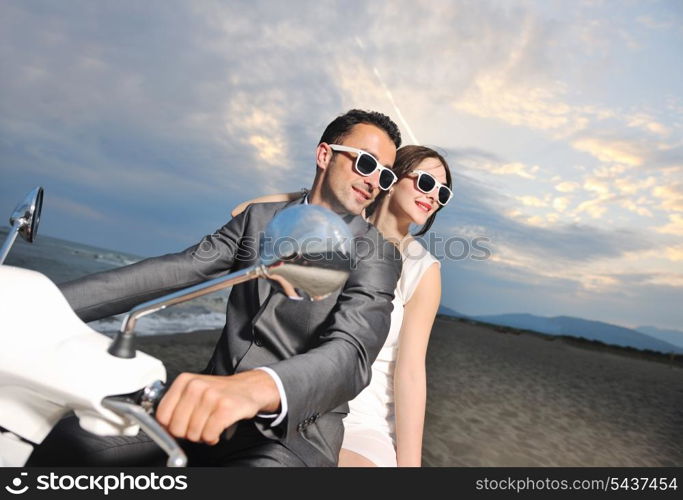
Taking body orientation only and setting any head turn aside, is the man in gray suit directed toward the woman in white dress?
no

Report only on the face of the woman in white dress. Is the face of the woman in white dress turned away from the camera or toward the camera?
toward the camera

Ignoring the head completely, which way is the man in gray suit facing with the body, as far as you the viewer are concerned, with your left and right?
facing the viewer and to the left of the viewer
